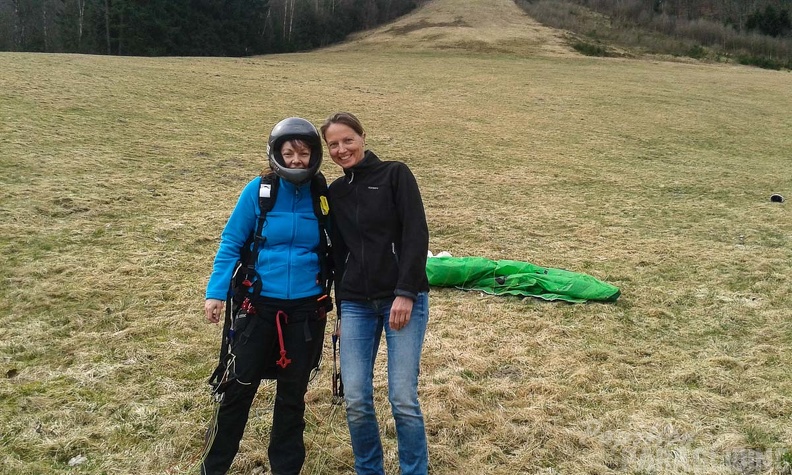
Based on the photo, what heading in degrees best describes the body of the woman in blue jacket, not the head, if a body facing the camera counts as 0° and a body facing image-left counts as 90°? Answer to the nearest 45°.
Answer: approximately 0°

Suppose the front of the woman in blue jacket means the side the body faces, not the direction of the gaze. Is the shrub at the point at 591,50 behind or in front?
behind

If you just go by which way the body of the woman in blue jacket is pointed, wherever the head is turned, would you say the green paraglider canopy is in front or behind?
behind
